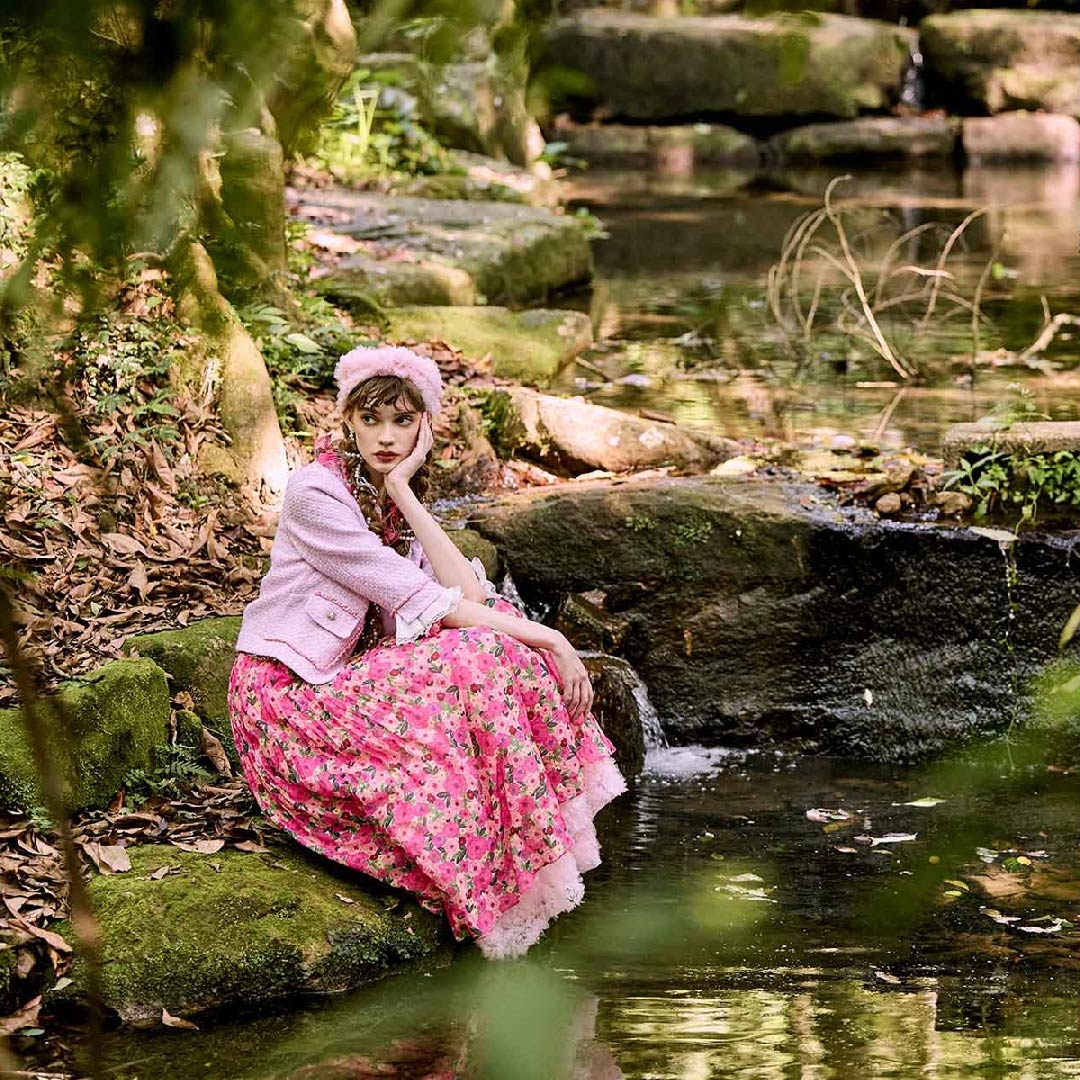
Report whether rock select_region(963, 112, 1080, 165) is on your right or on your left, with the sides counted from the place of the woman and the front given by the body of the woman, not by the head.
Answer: on your left

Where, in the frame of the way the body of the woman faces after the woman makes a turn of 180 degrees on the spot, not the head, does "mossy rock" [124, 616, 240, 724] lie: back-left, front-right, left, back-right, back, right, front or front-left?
front

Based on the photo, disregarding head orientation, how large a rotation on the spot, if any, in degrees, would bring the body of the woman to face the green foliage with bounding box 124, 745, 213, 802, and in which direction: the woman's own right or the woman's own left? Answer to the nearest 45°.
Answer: approximately 180°

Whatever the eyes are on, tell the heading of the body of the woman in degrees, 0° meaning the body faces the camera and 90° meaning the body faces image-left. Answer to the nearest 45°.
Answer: approximately 315°

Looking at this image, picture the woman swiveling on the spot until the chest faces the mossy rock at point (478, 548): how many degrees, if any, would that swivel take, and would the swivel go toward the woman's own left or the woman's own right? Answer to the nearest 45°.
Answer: approximately 135° to the woman's own left

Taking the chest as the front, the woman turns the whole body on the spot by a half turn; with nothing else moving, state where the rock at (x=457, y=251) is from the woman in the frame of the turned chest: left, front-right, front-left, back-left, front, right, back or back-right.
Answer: front-right

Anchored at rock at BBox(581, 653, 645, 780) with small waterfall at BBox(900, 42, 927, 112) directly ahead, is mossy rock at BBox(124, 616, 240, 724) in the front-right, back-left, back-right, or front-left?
back-left

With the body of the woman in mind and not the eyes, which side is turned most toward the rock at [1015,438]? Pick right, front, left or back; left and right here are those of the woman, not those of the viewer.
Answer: left

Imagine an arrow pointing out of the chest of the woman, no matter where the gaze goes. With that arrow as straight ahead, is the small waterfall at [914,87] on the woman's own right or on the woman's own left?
on the woman's own left

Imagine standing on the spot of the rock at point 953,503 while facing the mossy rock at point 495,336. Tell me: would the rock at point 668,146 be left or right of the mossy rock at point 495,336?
right
